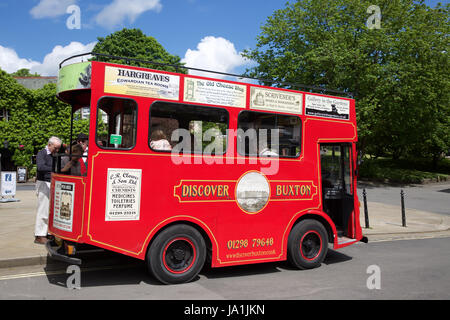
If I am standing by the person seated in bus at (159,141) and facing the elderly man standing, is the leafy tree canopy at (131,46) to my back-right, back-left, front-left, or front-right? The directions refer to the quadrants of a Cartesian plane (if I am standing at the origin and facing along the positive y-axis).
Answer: front-right

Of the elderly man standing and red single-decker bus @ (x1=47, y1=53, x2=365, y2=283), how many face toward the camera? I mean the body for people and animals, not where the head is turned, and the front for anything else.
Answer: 0

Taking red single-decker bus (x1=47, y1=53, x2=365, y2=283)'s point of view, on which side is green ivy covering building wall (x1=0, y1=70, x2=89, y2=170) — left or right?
on its left

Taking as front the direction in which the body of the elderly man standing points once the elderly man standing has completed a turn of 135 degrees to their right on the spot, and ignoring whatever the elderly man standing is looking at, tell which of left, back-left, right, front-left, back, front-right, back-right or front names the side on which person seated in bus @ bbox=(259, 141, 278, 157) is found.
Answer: left

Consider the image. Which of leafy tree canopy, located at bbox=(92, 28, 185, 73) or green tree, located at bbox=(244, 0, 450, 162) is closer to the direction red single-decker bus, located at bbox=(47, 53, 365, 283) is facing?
the green tree

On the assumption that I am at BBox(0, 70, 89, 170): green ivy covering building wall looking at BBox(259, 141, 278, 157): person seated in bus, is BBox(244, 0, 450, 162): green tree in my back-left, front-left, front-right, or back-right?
front-left

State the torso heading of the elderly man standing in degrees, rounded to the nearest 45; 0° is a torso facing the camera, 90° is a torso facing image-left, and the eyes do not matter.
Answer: approximately 270°

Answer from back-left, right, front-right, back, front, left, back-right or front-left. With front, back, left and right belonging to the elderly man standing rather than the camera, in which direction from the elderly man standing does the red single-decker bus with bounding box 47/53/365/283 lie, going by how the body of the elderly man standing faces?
front-right

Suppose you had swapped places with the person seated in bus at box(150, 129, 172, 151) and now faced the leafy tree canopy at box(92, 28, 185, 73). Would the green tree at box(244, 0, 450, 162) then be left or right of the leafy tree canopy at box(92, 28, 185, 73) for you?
right

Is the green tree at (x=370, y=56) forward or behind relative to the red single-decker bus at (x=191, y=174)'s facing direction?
forward

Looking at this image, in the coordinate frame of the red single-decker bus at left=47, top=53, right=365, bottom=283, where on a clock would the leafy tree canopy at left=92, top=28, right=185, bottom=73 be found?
The leafy tree canopy is roughly at 10 o'clock from the red single-decker bus.

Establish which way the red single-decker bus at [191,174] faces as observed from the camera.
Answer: facing away from the viewer and to the right of the viewer
